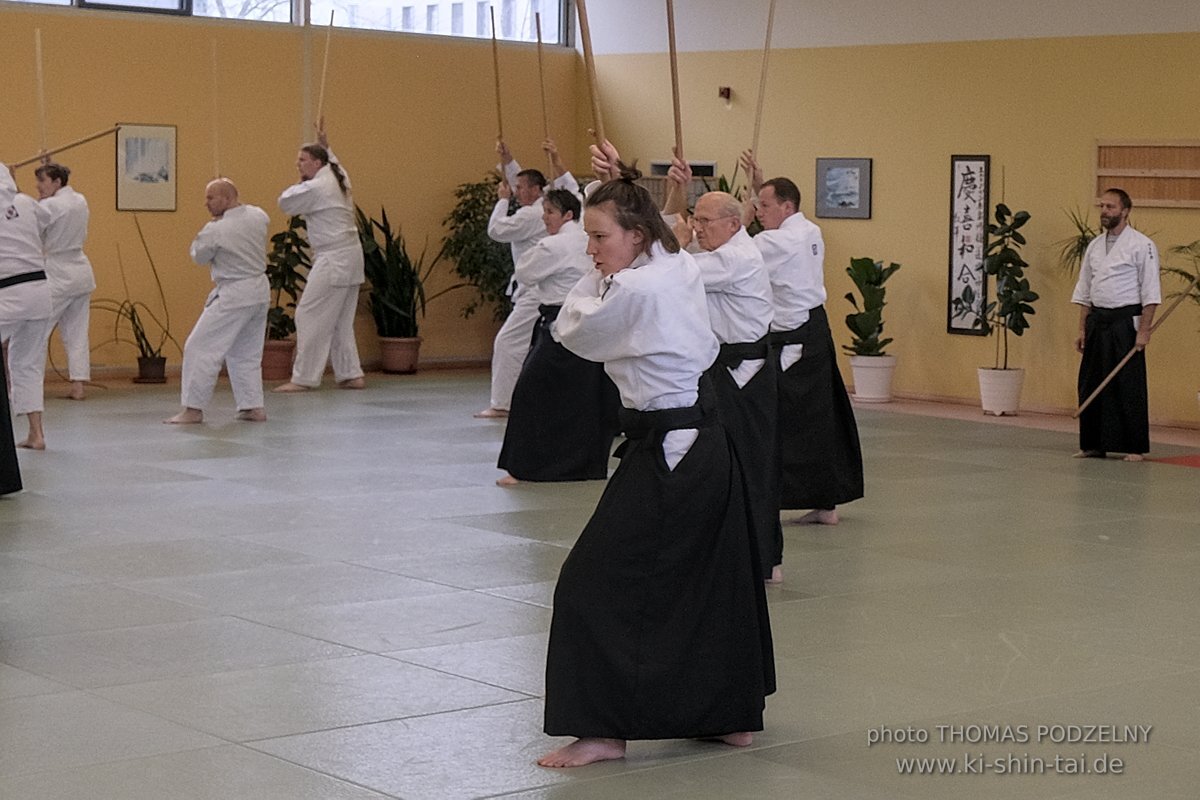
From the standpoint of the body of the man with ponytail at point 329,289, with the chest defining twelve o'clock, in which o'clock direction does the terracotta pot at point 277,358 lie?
The terracotta pot is roughly at 2 o'clock from the man with ponytail.

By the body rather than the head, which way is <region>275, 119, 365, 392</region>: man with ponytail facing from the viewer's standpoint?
to the viewer's left

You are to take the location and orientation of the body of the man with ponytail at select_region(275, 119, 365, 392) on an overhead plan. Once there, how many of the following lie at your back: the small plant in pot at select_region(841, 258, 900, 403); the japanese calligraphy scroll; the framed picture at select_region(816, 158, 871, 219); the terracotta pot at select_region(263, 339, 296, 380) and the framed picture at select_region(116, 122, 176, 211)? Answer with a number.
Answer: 3

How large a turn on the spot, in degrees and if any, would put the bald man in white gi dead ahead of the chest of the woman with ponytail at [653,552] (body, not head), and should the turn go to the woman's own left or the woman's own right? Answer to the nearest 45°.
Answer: approximately 90° to the woman's own right

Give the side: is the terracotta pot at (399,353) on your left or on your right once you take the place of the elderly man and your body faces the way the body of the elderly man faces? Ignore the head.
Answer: on your right

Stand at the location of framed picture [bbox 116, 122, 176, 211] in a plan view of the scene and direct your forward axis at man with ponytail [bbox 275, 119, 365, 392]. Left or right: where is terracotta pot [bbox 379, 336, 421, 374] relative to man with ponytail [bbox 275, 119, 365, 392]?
left

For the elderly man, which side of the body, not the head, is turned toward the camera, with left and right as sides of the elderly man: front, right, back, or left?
left

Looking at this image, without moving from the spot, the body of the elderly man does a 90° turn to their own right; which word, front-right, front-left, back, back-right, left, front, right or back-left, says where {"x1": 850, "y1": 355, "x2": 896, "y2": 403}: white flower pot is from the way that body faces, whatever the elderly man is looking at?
front

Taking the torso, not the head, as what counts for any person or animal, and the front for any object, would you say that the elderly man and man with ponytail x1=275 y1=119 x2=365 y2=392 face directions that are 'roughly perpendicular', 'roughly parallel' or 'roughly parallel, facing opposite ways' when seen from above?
roughly parallel

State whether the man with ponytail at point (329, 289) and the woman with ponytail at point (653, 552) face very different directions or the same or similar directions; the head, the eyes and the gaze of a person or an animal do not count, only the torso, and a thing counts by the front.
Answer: same or similar directions

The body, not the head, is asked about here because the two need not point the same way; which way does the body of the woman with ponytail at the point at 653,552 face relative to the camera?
to the viewer's left

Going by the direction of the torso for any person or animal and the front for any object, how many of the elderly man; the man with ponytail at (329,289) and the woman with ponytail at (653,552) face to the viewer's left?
3

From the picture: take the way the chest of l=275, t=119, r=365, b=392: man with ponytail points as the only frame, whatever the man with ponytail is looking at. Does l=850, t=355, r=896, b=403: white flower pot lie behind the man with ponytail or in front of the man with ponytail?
behind

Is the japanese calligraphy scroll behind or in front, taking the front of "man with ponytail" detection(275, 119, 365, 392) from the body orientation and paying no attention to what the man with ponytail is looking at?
behind

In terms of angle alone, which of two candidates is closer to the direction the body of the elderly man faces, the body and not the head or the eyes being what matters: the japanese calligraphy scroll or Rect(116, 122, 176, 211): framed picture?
the framed picture
